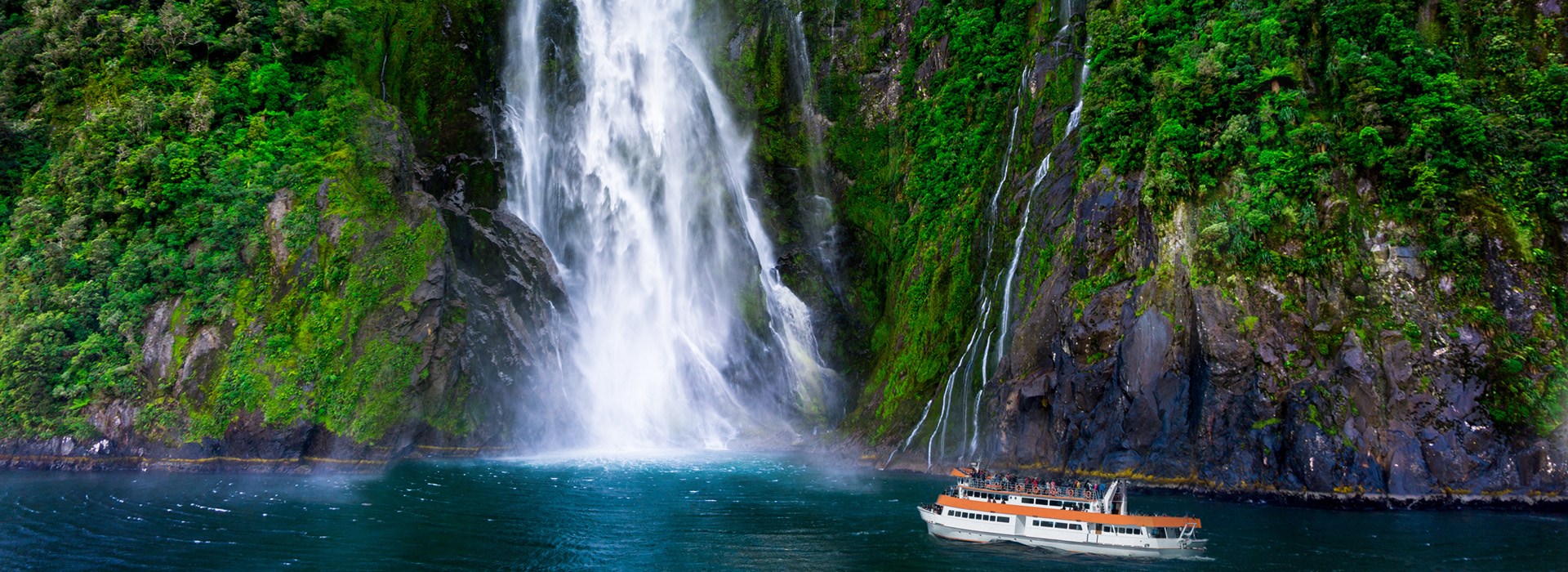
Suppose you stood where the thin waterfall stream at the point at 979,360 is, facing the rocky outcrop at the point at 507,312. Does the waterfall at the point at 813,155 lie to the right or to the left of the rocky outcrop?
right

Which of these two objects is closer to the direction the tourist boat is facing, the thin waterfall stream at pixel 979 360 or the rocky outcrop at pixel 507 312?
the rocky outcrop

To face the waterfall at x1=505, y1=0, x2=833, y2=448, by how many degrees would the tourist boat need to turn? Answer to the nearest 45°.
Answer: approximately 45° to its right

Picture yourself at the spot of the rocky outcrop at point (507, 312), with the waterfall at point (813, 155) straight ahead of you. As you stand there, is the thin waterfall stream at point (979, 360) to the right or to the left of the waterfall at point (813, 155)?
right

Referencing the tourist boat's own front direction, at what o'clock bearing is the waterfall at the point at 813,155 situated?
The waterfall is roughly at 2 o'clock from the tourist boat.

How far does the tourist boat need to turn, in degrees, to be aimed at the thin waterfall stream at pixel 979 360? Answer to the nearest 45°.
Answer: approximately 90° to its right

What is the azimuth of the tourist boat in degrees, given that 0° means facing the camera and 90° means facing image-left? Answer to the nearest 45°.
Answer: approximately 90°
